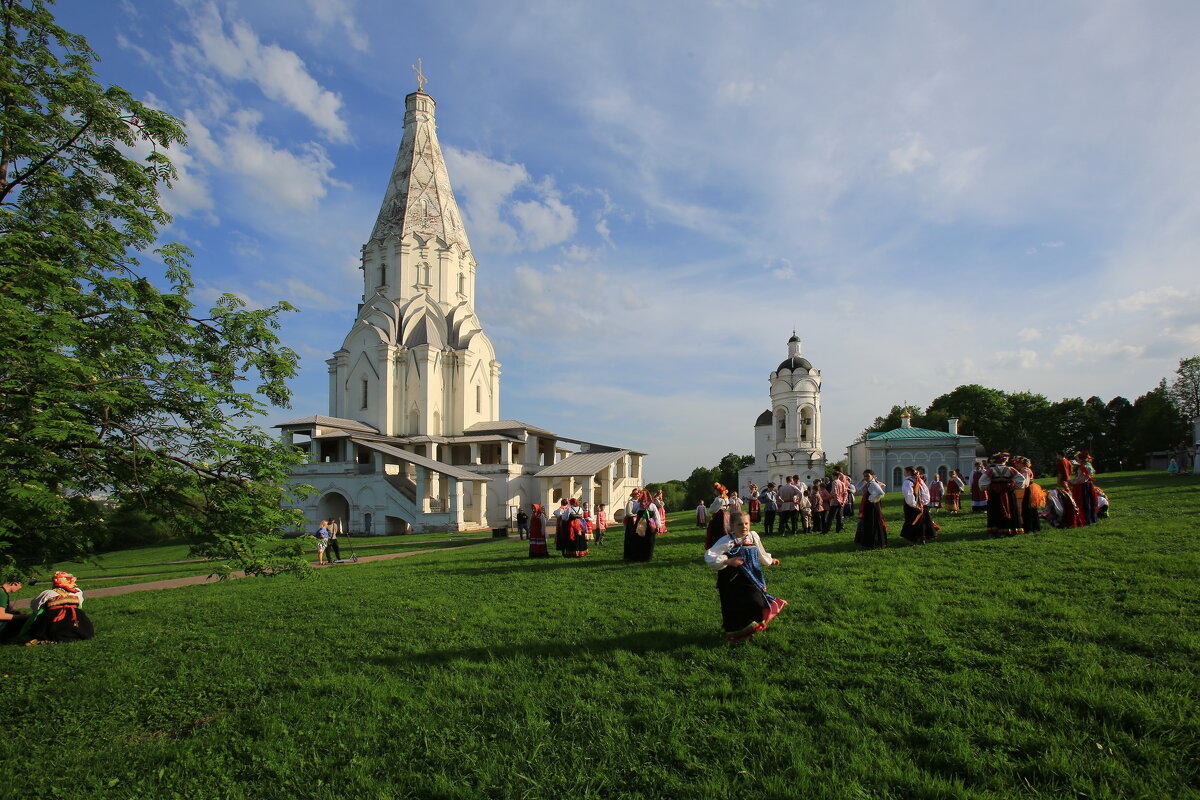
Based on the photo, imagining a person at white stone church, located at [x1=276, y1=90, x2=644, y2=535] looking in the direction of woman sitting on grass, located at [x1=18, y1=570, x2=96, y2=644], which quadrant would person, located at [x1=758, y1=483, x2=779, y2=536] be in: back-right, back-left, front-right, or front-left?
front-left

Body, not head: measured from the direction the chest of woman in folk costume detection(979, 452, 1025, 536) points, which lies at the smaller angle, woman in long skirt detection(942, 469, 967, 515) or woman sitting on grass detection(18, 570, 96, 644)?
the woman in long skirt

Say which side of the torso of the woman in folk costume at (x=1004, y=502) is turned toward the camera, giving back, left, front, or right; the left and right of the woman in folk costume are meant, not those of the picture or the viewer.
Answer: back

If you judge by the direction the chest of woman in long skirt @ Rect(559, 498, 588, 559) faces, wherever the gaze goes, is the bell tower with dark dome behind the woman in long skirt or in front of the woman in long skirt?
in front

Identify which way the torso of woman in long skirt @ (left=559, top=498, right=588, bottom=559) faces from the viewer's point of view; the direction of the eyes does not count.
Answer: away from the camera
